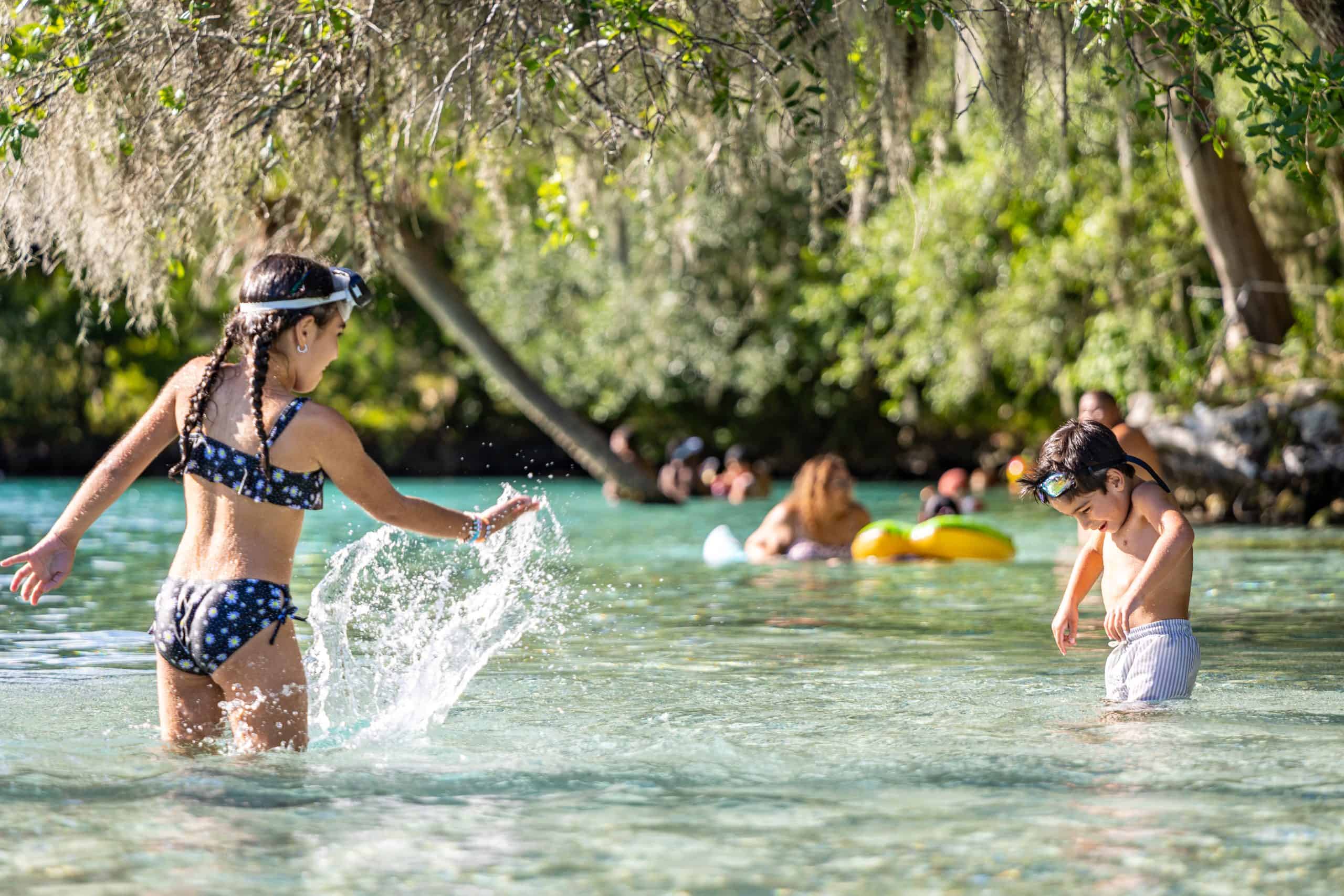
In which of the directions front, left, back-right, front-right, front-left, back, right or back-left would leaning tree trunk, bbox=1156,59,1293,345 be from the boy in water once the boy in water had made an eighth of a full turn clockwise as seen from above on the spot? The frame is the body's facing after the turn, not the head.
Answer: right

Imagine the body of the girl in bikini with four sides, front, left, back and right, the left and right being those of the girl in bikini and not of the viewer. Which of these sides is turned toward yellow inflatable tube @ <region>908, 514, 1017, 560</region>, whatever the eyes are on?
front

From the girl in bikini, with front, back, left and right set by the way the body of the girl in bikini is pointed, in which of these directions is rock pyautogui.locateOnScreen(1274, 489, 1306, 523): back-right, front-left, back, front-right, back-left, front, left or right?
front

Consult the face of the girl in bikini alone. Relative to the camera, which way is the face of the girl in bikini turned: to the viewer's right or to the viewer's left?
to the viewer's right

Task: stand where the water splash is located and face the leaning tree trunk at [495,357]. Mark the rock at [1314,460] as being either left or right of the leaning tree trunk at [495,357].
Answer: right

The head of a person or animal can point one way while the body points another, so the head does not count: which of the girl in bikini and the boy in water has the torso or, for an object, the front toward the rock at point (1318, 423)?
the girl in bikini

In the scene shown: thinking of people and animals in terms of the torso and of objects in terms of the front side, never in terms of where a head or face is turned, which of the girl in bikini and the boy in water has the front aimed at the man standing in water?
the girl in bikini

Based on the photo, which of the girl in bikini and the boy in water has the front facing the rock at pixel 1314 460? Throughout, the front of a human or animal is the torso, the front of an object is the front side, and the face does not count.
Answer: the girl in bikini

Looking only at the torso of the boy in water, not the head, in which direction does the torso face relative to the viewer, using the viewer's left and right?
facing the viewer and to the left of the viewer

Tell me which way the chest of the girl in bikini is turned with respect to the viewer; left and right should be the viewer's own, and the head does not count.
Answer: facing away from the viewer and to the right of the viewer

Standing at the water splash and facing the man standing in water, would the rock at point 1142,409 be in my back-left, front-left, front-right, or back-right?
front-left

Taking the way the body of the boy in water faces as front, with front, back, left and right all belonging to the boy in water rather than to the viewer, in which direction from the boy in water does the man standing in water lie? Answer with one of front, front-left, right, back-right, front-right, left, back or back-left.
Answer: back-right

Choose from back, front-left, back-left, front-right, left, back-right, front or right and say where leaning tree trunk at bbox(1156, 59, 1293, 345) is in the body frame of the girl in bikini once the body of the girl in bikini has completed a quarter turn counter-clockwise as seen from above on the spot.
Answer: right

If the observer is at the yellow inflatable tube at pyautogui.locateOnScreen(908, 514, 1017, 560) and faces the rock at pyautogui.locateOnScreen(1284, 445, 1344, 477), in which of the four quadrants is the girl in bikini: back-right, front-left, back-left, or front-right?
back-right

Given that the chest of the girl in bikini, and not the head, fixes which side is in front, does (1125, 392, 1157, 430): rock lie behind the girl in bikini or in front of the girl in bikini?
in front

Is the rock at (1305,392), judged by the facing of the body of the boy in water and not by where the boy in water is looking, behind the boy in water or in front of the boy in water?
behind

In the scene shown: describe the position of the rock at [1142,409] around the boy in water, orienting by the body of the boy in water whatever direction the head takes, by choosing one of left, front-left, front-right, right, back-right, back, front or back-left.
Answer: back-right

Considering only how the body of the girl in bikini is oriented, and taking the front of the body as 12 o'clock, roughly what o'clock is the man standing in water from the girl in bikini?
The man standing in water is roughly at 12 o'clock from the girl in bikini.

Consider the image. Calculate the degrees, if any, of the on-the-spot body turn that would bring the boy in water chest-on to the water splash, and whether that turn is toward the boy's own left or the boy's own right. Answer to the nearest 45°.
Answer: approximately 45° to the boy's own right
